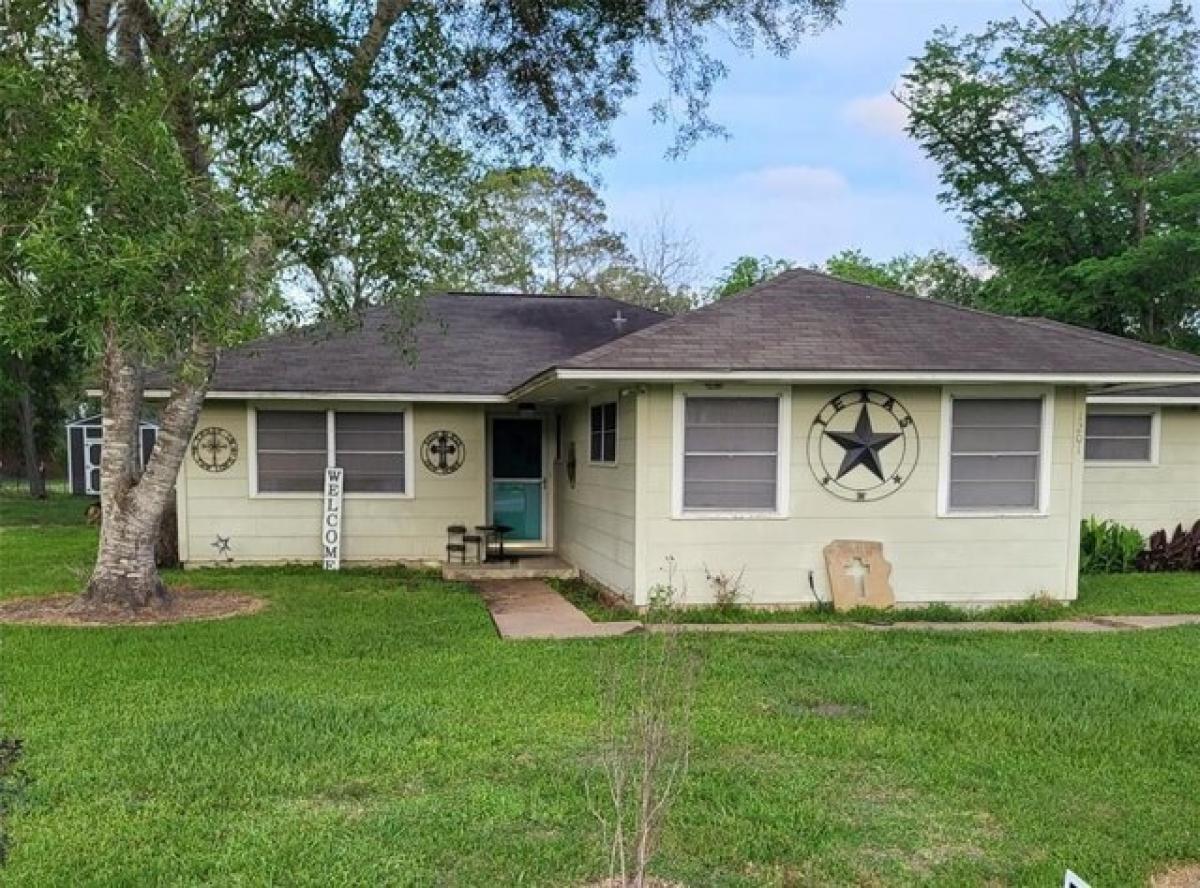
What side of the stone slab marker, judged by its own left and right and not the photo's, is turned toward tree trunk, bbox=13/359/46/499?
right

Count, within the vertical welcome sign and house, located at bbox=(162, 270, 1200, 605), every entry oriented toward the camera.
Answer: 2

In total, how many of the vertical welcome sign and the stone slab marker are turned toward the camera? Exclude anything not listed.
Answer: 2

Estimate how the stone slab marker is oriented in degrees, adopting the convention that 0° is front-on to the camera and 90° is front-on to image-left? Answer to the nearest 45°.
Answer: approximately 0°

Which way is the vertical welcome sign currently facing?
toward the camera

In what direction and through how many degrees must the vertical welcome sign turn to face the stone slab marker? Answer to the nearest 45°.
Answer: approximately 45° to its left

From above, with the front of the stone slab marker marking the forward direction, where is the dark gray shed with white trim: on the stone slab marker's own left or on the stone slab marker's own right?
on the stone slab marker's own right

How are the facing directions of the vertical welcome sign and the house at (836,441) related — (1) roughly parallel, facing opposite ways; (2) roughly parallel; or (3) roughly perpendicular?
roughly parallel
